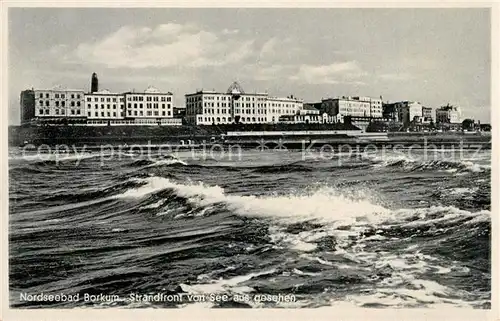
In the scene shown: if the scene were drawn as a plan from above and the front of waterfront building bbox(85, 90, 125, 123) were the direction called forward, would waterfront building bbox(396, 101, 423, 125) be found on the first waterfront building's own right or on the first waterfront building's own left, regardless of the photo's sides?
on the first waterfront building's own left

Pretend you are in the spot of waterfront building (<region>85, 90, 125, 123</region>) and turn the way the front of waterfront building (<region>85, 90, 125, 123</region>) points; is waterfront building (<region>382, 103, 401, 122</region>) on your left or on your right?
on your left

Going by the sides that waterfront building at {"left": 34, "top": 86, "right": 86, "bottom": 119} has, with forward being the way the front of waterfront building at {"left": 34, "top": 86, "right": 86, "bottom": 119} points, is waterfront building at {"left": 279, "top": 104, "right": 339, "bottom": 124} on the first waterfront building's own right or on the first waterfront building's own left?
on the first waterfront building's own left

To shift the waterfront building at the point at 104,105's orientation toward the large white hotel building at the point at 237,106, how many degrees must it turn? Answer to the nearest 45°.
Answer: approximately 90° to its left

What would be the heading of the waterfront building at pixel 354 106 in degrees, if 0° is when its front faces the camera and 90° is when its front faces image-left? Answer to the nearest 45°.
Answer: approximately 0°

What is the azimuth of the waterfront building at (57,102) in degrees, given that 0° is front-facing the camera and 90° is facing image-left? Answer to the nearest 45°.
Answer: approximately 0°
